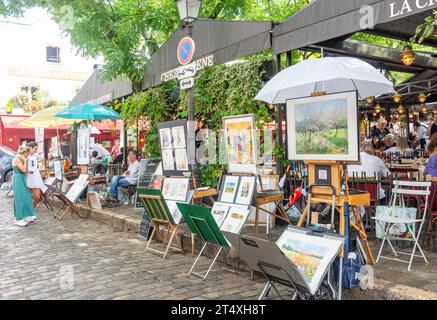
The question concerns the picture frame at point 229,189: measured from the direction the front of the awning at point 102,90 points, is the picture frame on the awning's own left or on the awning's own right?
on the awning's own left

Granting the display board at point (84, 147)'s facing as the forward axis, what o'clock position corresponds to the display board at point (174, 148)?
the display board at point (174, 148) is roughly at 10 o'clock from the display board at point (84, 147).

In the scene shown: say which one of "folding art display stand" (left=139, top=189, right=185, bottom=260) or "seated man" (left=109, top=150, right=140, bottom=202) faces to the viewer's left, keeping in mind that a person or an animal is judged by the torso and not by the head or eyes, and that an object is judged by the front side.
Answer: the seated man

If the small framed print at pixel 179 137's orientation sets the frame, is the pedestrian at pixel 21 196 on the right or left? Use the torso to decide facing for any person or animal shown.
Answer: on its right

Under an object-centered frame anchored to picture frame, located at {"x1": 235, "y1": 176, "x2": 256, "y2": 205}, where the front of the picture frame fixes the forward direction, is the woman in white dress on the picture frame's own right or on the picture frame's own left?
on the picture frame's own right

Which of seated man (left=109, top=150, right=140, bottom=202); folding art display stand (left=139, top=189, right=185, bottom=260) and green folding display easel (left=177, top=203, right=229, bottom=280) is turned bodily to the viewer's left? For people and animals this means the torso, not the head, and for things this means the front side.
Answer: the seated man

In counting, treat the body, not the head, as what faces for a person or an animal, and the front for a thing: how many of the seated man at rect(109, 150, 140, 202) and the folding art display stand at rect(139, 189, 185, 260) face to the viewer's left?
1

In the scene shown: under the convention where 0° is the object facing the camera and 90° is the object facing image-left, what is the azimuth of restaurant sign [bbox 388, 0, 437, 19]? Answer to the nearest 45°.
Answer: approximately 45°

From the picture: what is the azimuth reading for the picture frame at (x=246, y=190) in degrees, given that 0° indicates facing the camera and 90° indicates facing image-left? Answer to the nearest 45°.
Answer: approximately 45°

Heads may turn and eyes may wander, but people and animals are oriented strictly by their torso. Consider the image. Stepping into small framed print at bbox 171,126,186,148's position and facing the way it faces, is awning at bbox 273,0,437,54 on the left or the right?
on its left
